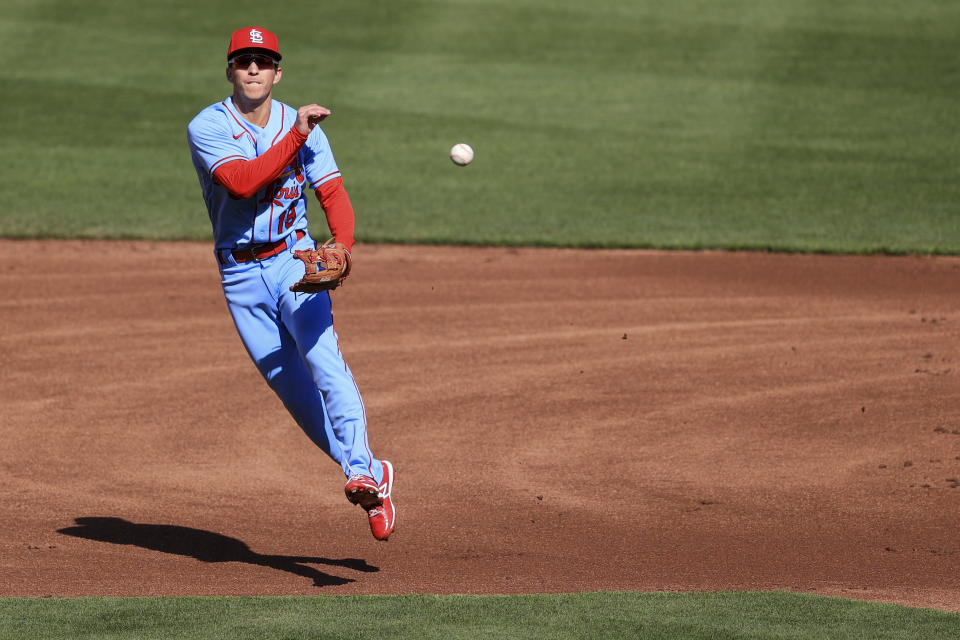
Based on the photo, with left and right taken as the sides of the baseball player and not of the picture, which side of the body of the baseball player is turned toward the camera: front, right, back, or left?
front

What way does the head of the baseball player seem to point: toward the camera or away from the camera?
toward the camera
